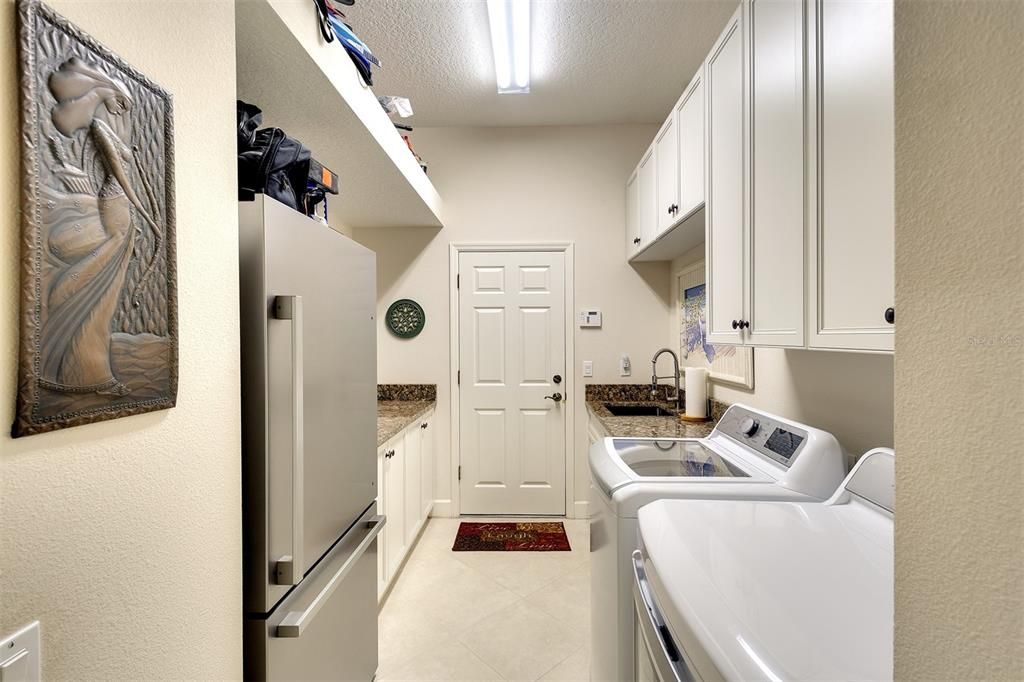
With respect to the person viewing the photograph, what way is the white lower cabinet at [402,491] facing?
facing to the right of the viewer

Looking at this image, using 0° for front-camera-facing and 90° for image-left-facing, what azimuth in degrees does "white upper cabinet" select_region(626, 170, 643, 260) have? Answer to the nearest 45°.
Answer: approximately 90°

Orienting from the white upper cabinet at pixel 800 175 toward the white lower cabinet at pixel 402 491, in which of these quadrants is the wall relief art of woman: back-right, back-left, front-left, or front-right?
front-left

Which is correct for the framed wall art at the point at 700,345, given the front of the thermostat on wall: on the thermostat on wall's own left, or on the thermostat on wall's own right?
on the thermostat on wall's own left

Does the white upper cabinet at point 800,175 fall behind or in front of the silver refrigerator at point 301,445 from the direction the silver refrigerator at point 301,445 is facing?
in front

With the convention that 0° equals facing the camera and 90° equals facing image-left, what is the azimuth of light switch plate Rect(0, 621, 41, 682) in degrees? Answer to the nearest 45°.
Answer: approximately 315°

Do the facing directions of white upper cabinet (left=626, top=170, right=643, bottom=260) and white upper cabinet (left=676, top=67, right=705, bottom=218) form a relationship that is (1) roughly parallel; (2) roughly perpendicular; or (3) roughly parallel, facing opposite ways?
roughly parallel

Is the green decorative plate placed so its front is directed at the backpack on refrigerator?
yes

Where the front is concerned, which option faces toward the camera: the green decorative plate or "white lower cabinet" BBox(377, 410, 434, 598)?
the green decorative plate

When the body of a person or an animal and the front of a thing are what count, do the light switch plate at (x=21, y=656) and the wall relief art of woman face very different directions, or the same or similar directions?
same or similar directions

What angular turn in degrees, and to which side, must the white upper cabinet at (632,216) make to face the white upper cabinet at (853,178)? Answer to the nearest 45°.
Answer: approximately 90° to its left

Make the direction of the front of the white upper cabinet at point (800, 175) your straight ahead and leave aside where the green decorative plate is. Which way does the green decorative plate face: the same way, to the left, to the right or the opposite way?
to the left

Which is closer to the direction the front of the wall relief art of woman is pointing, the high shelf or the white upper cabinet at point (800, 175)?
the white upper cabinet

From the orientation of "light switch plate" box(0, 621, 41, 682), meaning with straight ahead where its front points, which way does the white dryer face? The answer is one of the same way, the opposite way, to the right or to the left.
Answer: the opposite way

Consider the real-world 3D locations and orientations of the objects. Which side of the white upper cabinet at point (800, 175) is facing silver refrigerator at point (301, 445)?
front

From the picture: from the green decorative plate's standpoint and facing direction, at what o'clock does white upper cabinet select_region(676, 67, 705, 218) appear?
The white upper cabinet is roughly at 11 o'clock from the green decorative plate.

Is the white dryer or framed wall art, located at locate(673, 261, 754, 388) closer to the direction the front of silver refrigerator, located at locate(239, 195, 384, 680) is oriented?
the white dryer

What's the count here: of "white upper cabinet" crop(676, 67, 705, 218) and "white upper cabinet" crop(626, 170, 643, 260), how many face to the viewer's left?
2

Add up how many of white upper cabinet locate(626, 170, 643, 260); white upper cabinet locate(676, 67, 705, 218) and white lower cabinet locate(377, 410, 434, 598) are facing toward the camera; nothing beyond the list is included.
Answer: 0

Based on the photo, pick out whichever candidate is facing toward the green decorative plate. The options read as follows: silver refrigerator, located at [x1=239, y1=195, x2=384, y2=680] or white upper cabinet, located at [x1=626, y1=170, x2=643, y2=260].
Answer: the white upper cabinet

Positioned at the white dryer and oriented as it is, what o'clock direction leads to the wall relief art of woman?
The wall relief art of woman is roughly at 12 o'clock from the white dryer.
